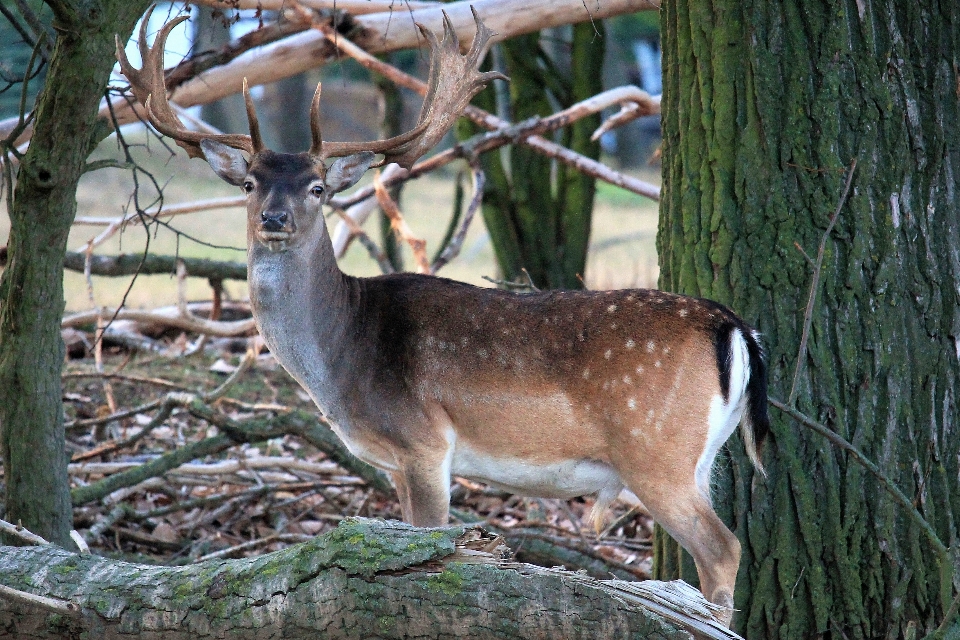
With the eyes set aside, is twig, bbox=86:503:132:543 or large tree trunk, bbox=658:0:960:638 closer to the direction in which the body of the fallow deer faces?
the twig

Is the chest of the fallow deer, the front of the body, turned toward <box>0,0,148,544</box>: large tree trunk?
yes

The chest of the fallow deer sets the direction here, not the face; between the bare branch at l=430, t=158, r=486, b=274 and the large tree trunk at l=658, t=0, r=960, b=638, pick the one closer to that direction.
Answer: the bare branch

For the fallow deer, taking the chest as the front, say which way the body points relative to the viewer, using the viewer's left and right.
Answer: facing to the left of the viewer

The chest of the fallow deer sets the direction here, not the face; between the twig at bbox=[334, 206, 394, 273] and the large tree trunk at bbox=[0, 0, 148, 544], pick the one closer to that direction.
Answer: the large tree trunk

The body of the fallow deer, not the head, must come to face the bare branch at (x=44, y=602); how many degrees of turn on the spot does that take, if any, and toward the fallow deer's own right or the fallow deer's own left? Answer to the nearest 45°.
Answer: approximately 45° to the fallow deer's own left

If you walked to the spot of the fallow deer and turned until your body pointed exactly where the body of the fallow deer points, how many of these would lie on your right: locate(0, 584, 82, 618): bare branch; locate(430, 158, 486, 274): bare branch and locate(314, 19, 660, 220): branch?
2

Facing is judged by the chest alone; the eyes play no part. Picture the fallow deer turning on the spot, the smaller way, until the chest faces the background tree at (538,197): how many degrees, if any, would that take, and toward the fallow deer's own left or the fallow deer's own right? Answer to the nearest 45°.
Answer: approximately 90° to the fallow deer's own right

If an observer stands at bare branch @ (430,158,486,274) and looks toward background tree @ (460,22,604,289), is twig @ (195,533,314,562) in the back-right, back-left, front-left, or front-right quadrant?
back-left
